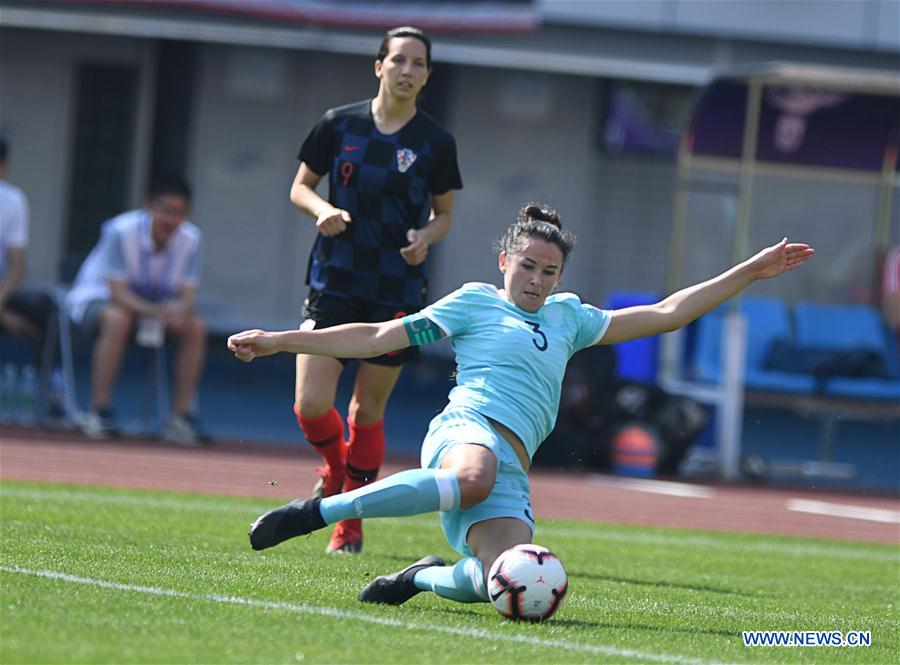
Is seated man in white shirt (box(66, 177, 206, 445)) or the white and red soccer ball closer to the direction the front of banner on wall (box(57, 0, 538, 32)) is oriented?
the white and red soccer ball

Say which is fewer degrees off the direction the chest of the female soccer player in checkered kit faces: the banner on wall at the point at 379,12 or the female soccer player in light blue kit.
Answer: the female soccer player in light blue kit

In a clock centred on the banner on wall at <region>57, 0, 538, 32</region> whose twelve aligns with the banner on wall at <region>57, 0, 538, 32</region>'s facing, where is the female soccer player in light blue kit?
The female soccer player in light blue kit is roughly at 12 o'clock from the banner on wall.

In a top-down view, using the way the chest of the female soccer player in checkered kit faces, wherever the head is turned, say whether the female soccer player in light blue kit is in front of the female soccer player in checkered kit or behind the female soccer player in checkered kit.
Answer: in front

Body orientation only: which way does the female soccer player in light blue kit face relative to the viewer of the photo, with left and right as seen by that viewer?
facing the viewer

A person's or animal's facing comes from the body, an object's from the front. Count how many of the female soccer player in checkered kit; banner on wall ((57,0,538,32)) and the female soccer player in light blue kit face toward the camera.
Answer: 3

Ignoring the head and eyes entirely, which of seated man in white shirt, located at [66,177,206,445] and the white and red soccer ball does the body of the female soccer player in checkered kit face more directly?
the white and red soccer ball

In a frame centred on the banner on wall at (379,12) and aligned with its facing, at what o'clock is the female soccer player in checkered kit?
The female soccer player in checkered kit is roughly at 12 o'clock from the banner on wall.

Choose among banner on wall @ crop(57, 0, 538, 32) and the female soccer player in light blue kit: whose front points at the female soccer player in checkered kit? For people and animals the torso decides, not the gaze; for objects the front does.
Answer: the banner on wall

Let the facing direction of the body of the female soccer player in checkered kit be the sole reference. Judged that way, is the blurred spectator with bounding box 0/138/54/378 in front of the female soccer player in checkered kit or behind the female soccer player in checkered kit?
behind

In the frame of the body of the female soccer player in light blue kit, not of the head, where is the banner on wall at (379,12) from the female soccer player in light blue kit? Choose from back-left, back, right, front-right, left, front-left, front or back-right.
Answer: back

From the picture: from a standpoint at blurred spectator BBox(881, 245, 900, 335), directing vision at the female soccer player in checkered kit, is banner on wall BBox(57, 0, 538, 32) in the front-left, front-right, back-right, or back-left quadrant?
front-right

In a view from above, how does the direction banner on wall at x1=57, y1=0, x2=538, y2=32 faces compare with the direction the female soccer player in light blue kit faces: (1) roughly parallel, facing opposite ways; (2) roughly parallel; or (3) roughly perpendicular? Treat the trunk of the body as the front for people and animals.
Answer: roughly parallel
